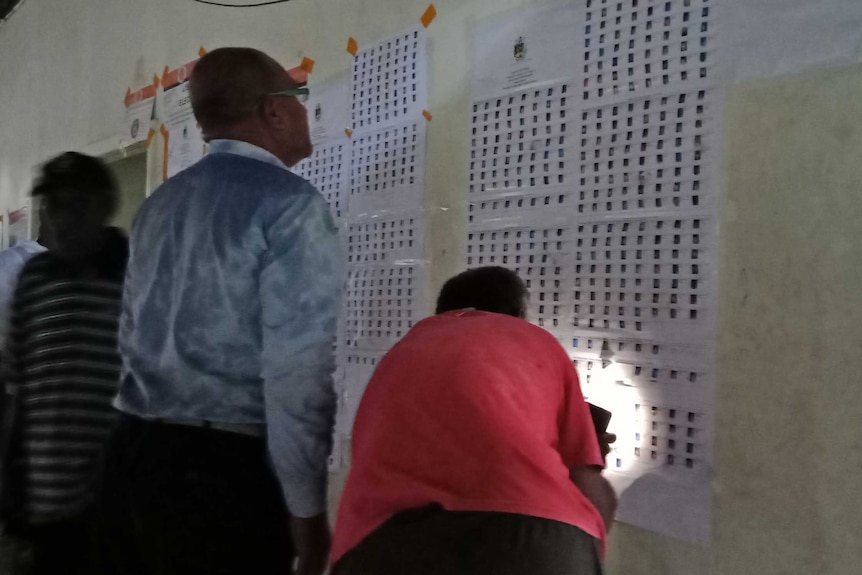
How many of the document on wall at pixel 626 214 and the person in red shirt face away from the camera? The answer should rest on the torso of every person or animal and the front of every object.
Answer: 1

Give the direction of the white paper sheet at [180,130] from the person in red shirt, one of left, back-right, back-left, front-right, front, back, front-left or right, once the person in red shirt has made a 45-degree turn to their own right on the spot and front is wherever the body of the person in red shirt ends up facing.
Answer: left

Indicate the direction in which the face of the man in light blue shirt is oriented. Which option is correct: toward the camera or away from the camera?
away from the camera

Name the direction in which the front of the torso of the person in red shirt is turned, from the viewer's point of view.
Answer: away from the camera

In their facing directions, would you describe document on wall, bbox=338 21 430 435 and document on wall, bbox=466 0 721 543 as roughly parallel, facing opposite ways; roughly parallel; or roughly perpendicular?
roughly parallel

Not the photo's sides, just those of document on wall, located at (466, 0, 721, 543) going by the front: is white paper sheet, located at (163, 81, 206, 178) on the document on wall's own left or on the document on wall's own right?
on the document on wall's own right

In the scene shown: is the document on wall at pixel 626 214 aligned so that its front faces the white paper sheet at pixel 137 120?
no

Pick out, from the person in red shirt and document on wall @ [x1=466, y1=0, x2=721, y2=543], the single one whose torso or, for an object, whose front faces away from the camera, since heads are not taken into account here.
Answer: the person in red shirt

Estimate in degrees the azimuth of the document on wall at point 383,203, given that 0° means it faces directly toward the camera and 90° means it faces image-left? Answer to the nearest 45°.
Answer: approximately 45°

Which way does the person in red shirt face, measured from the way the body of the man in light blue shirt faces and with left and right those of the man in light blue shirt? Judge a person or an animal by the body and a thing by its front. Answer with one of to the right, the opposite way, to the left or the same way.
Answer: the same way

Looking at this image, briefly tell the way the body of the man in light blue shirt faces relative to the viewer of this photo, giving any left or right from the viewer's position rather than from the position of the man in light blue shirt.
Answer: facing away from the viewer and to the right of the viewer

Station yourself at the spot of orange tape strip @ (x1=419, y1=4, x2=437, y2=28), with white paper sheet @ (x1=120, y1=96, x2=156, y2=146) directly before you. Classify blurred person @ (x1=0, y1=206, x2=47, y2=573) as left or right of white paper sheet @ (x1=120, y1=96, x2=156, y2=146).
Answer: left

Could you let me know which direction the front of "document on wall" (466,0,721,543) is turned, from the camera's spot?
facing the viewer and to the left of the viewer

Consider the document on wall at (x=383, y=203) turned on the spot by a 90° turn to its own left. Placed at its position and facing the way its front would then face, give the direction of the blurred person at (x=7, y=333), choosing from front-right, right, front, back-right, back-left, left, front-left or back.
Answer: back-right

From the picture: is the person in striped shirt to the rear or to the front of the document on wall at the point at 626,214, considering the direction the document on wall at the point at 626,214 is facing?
to the front

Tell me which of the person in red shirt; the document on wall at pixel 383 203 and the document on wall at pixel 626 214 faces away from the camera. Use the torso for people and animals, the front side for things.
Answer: the person in red shirt

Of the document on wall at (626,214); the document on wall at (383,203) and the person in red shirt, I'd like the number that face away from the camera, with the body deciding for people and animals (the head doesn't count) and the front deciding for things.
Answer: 1
